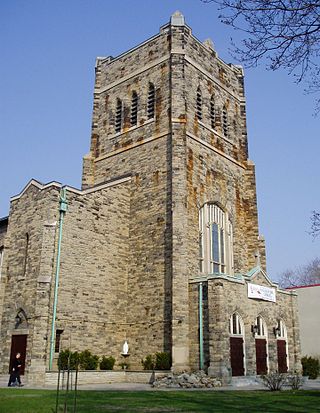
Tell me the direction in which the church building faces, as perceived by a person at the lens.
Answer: facing the viewer and to the right of the viewer

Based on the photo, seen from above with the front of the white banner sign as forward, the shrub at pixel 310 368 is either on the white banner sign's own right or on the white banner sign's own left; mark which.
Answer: on the white banner sign's own left

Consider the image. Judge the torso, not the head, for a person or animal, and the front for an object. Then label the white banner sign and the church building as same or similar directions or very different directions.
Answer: same or similar directions

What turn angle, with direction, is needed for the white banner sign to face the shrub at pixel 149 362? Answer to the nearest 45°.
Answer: approximately 90° to its right

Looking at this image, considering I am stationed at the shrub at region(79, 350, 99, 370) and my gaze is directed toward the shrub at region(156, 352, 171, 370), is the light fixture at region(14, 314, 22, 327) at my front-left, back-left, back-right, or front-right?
back-left

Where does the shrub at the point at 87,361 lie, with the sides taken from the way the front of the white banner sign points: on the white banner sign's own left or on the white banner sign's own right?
on the white banner sign's own right

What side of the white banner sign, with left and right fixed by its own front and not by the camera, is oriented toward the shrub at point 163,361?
right
